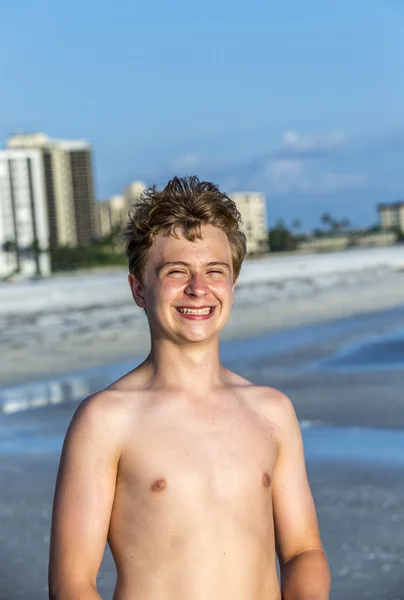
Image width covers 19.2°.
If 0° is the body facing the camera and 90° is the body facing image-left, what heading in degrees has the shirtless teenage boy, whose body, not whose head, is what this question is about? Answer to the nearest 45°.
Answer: approximately 315°
